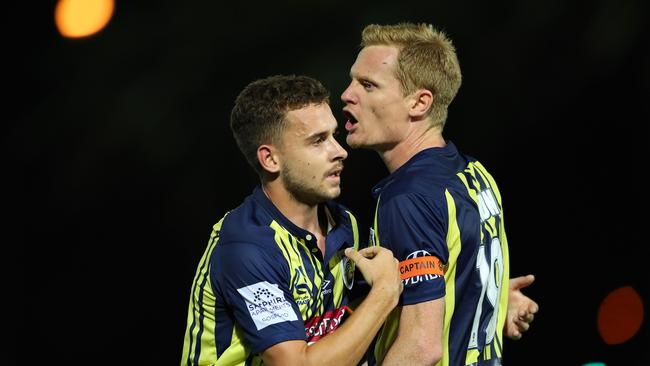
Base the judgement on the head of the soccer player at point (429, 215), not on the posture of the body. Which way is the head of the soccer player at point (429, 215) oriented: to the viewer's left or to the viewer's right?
to the viewer's left

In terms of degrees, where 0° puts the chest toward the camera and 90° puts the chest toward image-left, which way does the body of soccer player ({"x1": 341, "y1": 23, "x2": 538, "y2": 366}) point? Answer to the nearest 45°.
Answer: approximately 90°

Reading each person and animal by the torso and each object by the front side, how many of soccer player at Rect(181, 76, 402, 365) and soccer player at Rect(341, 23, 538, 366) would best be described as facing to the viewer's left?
1

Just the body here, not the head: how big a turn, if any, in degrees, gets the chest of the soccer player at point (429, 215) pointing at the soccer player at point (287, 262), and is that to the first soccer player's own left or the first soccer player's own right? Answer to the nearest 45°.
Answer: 0° — they already face them

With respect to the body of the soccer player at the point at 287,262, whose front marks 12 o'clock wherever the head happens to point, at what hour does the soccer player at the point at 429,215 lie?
the soccer player at the point at 429,215 is roughly at 11 o'clock from the soccer player at the point at 287,262.
